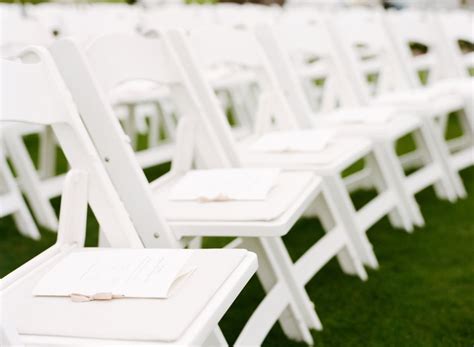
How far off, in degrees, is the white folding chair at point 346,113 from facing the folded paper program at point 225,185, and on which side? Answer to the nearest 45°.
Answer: approximately 45° to its right

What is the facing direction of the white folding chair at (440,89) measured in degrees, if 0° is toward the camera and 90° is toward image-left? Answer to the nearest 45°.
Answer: approximately 315°

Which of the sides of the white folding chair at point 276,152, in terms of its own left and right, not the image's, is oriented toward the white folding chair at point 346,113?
left

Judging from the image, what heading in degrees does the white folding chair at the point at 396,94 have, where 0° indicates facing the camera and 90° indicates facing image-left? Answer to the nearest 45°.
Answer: approximately 315°

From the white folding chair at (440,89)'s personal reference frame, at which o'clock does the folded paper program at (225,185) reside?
The folded paper program is roughly at 2 o'clock from the white folding chair.

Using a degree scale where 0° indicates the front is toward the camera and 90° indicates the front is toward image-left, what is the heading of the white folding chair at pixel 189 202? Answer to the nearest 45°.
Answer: approximately 315°

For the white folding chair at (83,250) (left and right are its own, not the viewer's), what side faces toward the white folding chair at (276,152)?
left

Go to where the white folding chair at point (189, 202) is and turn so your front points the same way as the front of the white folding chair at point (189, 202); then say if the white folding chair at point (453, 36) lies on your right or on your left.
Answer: on your left

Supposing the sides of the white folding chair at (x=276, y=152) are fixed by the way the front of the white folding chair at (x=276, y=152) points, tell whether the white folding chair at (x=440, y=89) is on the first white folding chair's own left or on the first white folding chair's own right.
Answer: on the first white folding chair's own left
